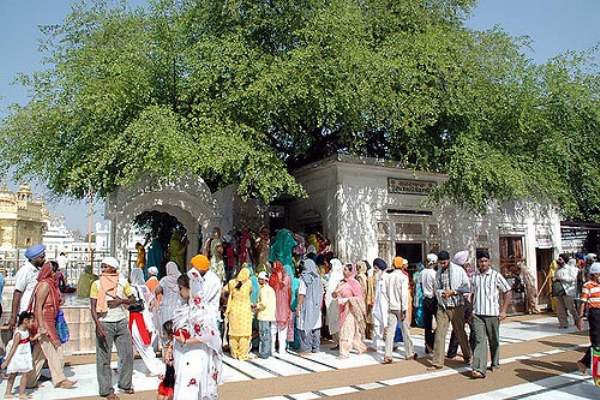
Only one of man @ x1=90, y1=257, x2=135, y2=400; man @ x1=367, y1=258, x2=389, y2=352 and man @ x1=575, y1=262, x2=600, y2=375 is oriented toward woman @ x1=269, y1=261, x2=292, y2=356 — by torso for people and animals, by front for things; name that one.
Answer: man @ x1=367, y1=258, x2=389, y2=352

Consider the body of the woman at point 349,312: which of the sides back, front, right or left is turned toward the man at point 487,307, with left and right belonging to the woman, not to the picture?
left

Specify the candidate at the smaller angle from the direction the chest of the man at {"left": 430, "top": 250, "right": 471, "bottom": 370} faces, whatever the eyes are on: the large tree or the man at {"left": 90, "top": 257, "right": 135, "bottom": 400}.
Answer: the man

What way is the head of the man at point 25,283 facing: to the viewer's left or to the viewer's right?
to the viewer's right

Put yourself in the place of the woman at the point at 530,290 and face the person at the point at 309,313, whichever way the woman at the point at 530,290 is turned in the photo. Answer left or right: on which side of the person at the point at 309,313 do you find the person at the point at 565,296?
left

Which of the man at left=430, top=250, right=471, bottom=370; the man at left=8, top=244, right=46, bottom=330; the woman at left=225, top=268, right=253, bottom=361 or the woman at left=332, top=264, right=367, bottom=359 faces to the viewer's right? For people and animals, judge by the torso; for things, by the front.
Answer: the man at left=8, top=244, right=46, bottom=330

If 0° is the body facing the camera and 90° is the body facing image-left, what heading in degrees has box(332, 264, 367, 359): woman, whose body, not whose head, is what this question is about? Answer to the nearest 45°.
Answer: approximately 45°

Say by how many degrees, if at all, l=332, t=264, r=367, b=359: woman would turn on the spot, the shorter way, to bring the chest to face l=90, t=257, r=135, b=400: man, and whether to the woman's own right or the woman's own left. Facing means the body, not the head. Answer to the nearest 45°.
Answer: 0° — they already face them

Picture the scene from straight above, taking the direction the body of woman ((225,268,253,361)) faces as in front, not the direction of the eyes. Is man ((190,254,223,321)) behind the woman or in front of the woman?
behind

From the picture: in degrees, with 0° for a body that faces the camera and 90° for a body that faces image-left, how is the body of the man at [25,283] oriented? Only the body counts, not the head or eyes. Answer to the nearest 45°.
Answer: approximately 270°

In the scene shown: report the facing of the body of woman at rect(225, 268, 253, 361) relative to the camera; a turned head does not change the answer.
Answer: away from the camera

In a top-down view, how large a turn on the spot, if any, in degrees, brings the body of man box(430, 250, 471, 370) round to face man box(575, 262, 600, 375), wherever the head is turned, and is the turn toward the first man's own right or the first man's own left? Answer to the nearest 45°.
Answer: approximately 135° to the first man's own left
